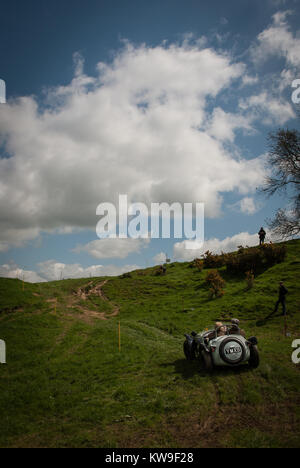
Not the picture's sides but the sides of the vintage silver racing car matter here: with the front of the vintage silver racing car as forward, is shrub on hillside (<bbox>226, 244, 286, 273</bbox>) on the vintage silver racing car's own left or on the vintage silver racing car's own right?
on the vintage silver racing car's own right

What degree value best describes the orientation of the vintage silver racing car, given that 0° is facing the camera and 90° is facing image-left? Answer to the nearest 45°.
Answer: approximately 135°
